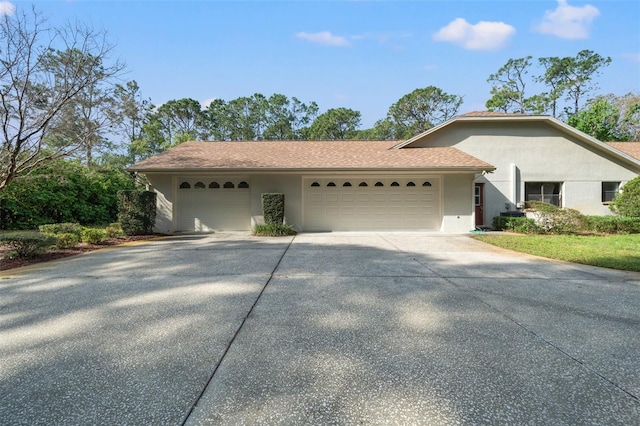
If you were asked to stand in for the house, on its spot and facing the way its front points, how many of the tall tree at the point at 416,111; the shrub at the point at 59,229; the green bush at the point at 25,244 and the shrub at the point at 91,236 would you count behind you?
1

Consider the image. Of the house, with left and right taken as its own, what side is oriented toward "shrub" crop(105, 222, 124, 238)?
right

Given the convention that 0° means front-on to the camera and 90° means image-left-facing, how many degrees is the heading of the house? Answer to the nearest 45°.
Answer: approximately 0°

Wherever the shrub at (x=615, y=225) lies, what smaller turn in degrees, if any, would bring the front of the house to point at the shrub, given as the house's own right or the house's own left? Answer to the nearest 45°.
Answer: approximately 90° to the house's own left

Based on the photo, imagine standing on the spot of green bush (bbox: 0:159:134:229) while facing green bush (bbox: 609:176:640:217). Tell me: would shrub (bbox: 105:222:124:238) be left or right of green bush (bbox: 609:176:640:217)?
right

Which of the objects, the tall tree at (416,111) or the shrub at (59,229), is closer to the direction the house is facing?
the shrub

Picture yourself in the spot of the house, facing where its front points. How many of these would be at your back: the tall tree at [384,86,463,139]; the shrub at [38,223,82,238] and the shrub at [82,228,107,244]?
1

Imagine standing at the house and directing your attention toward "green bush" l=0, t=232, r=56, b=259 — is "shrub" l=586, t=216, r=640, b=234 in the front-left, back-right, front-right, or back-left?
back-left

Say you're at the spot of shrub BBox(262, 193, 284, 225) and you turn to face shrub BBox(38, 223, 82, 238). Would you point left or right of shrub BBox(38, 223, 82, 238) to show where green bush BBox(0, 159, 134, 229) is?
right

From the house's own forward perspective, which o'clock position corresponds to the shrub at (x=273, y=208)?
The shrub is roughly at 2 o'clock from the house.

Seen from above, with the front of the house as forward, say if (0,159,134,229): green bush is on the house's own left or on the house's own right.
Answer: on the house's own right

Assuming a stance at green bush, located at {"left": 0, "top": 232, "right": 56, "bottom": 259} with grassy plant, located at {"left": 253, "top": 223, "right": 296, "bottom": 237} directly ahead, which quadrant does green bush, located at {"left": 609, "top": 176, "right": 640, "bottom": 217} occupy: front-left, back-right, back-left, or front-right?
front-right

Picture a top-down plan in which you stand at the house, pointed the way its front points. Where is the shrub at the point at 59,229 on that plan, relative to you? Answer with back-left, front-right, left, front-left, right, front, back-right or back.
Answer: front-right

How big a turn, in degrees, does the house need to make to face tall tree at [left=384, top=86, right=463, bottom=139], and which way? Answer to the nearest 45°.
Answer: approximately 180°

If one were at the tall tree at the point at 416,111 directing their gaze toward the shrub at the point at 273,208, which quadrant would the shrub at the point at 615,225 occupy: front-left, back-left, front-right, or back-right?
front-left

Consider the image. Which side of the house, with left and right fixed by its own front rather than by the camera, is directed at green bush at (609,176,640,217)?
left
